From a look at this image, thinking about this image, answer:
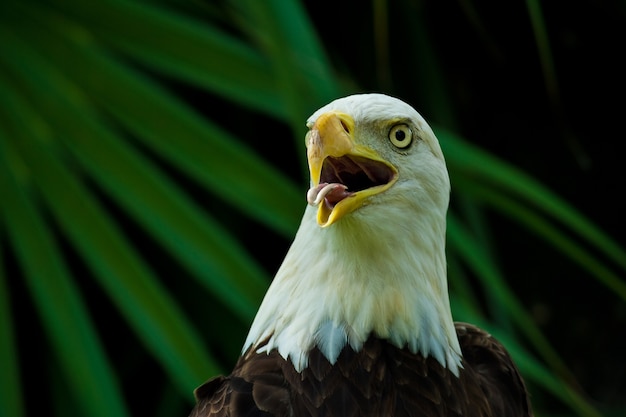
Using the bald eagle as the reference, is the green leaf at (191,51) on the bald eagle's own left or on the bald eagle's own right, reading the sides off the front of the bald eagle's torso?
on the bald eagle's own right

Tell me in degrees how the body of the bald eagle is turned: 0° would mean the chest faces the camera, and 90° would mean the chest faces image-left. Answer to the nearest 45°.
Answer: approximately 45°

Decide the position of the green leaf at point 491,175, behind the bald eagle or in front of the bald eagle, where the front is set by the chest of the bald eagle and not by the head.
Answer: behind

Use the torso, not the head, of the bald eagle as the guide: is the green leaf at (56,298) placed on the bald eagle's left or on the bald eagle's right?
on the bald eagle's right

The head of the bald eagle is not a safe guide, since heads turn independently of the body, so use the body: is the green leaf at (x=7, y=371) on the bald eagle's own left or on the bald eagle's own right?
on the bald eagle's own right

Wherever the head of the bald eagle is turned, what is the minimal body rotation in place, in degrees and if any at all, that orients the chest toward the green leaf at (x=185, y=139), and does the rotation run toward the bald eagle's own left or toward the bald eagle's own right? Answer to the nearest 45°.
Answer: approximately 90° to the bald eagle's own right

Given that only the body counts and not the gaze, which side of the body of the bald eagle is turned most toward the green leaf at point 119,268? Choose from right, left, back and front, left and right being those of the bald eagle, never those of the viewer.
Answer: right
